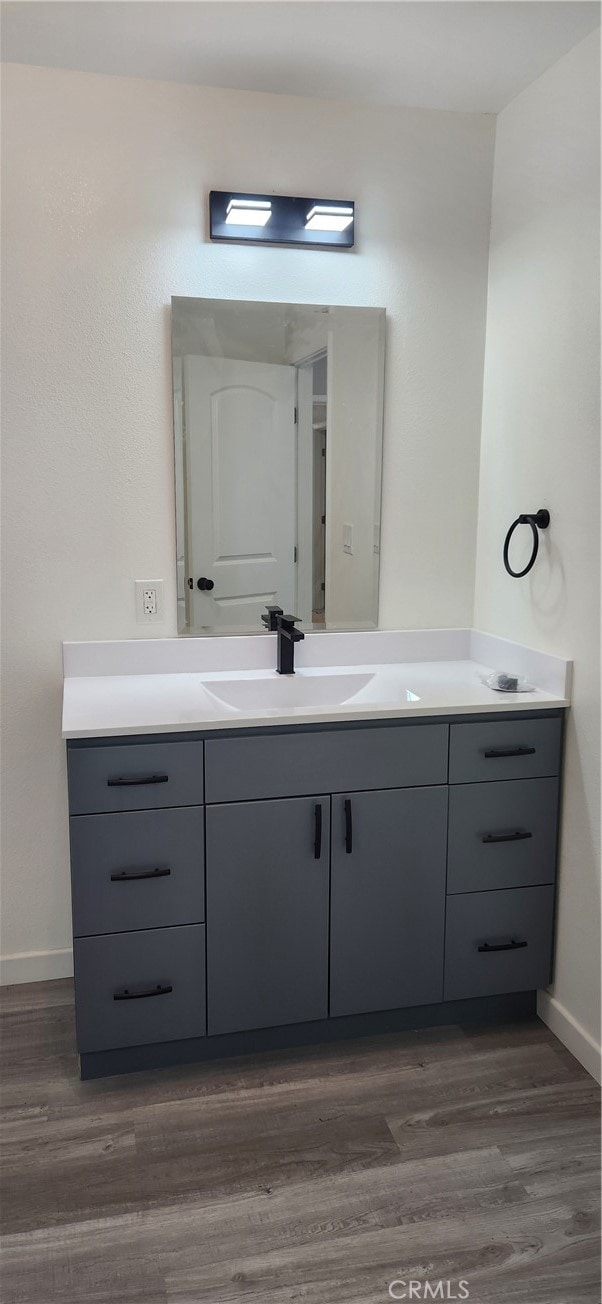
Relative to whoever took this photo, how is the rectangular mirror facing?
facing the viewer

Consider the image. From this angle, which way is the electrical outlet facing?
toward the camera

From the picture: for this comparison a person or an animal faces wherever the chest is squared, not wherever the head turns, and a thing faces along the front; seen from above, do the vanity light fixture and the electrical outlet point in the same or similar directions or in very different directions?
same or similar directions

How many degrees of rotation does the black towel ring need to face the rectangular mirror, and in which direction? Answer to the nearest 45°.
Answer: approximately 45° to its right

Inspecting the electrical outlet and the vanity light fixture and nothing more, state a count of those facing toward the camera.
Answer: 2

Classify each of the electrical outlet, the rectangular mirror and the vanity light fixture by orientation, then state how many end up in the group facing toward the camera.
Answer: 3

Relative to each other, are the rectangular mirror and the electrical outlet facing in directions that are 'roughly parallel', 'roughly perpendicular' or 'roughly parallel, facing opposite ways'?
roughly parallel

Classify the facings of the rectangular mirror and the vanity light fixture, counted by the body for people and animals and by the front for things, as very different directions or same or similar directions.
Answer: same or similar directions

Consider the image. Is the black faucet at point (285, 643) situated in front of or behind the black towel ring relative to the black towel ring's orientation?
in front

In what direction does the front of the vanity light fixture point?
toward the camera

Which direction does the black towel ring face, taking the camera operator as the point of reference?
facing the viewer and to the left of the viewer

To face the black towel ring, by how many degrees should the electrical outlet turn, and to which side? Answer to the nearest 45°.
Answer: approximately 90° to its left
